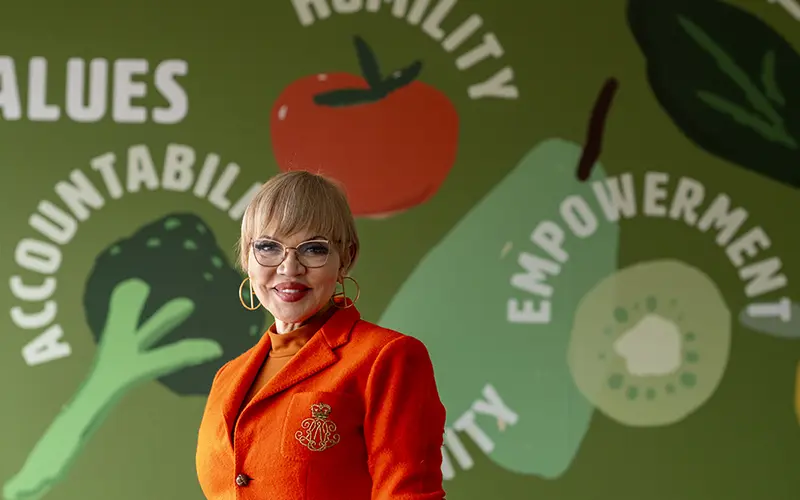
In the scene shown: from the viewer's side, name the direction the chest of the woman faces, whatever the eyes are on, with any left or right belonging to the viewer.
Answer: facing the viewer and to the left of the viewer

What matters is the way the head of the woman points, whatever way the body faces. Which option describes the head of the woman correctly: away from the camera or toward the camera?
toward the camera
